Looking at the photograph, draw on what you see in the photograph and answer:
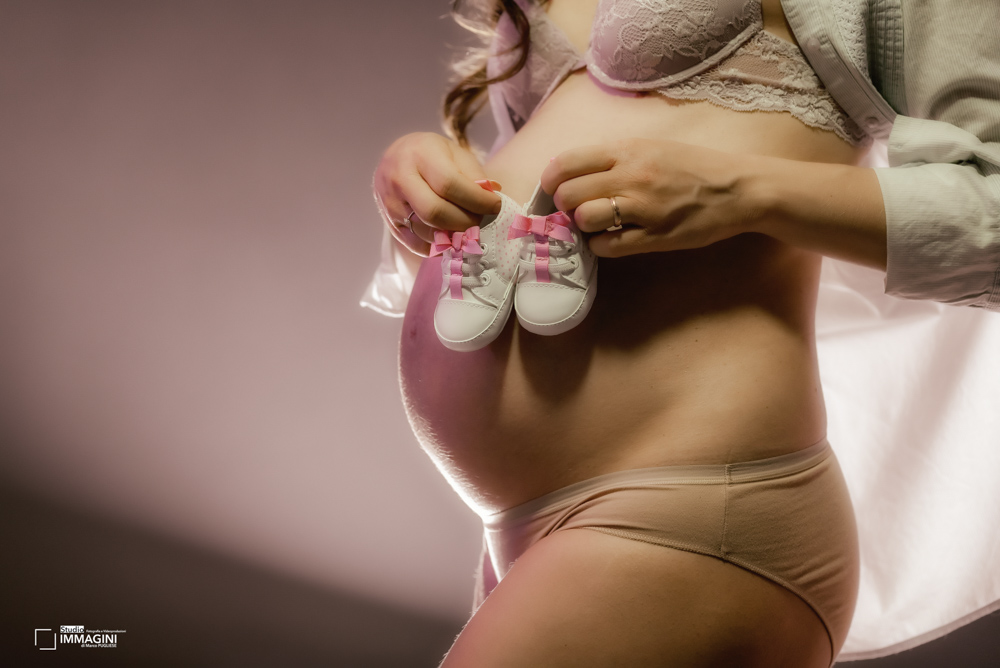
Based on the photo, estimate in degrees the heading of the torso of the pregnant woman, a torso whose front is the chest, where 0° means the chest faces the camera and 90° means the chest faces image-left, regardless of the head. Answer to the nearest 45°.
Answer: approximately 45°
